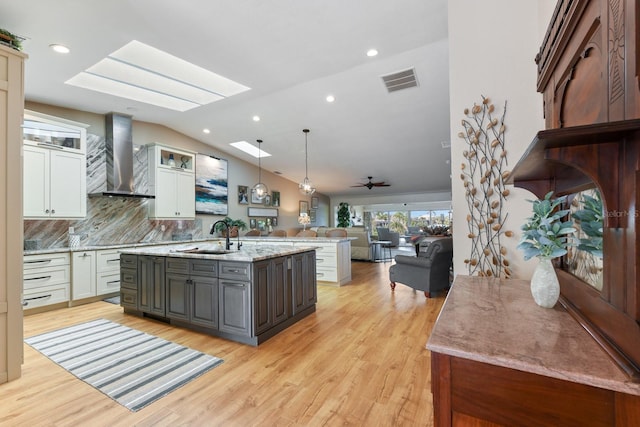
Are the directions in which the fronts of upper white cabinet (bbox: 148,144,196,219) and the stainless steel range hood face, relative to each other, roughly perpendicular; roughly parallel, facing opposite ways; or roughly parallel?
roughly parallel

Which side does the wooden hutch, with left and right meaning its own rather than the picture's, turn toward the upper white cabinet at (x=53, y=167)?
front

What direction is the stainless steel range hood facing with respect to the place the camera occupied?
facing the viewer and to the right of the viewer

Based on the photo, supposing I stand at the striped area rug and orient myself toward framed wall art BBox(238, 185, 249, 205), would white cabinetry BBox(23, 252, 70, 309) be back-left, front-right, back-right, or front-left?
front-left

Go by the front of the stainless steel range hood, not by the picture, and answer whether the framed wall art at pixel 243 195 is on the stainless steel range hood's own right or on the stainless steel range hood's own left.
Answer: on the stainless steel range hood's own left

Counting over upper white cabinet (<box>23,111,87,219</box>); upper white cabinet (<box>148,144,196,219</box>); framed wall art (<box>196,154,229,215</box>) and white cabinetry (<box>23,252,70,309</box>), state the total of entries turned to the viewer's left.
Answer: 0

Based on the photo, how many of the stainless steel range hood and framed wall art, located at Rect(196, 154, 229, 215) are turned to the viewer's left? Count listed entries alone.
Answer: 0

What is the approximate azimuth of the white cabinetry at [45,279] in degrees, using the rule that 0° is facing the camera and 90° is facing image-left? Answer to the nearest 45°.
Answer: approximately 315°

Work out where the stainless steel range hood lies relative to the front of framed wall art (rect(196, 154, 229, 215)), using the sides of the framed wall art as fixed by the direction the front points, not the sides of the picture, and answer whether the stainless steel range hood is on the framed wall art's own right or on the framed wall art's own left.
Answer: on the framed wall art's own right

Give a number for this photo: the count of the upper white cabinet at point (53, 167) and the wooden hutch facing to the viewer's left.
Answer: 1

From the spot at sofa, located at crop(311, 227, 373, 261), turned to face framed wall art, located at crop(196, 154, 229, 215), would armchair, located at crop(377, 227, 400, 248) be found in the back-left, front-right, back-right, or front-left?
back-right

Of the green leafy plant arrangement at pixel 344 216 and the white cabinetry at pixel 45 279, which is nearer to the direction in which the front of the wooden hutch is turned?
the white cabinetry

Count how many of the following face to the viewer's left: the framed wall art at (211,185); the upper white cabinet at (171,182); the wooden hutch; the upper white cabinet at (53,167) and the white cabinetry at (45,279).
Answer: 1

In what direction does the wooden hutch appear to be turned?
to the viewer's left

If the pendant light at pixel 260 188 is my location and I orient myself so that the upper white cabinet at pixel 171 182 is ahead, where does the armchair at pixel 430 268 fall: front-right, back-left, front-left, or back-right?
back-left

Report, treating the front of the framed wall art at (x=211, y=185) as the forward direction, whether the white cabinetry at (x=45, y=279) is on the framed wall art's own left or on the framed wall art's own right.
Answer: on the framed wall art's own right

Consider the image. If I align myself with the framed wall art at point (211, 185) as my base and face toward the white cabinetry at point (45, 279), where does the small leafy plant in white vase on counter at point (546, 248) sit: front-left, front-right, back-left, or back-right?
front-left
